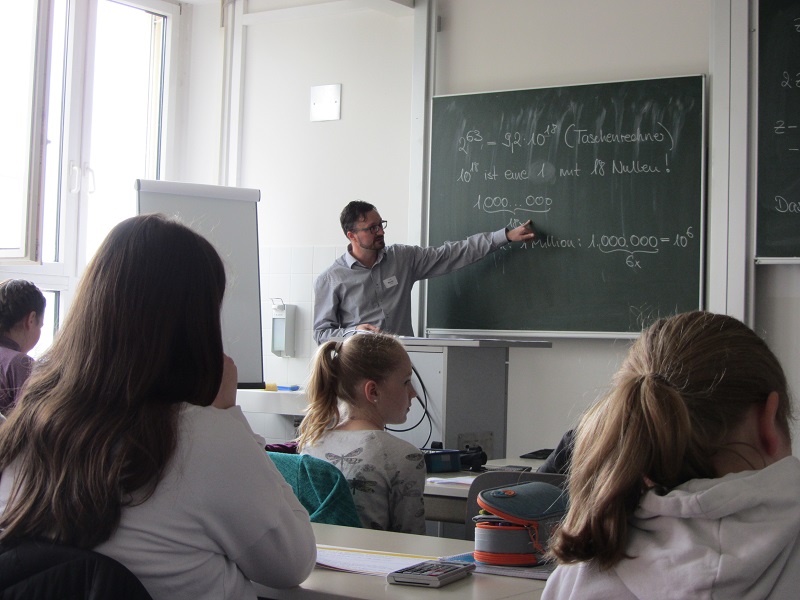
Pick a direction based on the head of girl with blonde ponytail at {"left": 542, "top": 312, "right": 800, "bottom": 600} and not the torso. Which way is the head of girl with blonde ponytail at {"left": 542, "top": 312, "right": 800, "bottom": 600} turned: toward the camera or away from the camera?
away from the camera

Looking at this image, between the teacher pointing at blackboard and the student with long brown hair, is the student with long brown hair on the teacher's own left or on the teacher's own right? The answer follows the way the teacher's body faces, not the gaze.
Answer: on the teacher's own right

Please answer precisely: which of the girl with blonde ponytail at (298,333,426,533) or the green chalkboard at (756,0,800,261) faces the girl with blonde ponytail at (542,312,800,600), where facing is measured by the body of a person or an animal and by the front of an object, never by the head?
the green chalkboard

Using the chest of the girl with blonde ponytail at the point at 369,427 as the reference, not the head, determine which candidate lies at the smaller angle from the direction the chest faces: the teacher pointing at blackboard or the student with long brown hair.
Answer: the teacher pointing at blackboard

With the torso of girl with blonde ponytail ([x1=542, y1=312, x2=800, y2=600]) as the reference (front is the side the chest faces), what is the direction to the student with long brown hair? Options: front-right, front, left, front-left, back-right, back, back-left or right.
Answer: back-left

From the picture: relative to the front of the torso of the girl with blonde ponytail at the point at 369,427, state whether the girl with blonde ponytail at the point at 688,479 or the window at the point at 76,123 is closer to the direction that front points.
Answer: the window

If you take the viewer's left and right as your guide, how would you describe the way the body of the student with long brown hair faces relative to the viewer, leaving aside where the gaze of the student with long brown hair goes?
facing away from the viewer and to the right of the viewer

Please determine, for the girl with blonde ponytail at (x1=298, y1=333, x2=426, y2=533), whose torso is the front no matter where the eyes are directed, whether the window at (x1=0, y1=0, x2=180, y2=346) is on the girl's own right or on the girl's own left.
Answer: on the girl's own left
